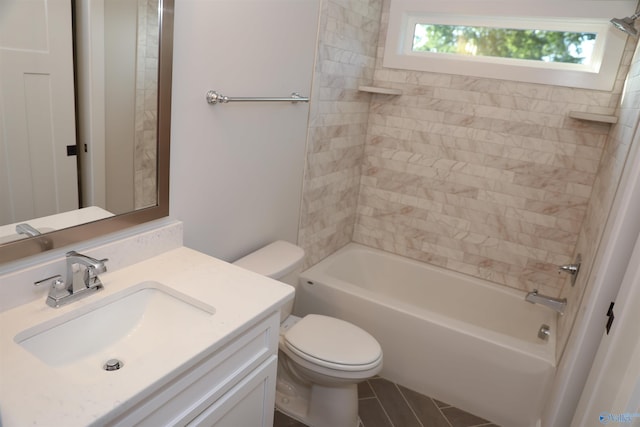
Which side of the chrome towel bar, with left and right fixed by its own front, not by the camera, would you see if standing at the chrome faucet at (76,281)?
right

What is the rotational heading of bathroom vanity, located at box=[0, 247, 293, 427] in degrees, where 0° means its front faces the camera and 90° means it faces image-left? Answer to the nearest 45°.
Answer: approximately 315°

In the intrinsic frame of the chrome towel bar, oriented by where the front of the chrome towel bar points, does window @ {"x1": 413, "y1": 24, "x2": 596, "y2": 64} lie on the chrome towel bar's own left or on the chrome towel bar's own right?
on the chrome towel bar's own left

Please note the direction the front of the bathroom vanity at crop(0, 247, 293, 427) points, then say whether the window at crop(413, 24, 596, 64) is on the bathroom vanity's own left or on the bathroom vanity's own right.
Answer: on the bathroom vanity's own left

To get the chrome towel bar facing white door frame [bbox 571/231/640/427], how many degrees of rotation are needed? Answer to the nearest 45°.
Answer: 0° — it already faces it

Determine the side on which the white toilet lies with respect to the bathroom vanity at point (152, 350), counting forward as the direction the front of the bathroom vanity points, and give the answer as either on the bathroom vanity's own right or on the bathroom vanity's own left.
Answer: on the bathroom vanity's own left
